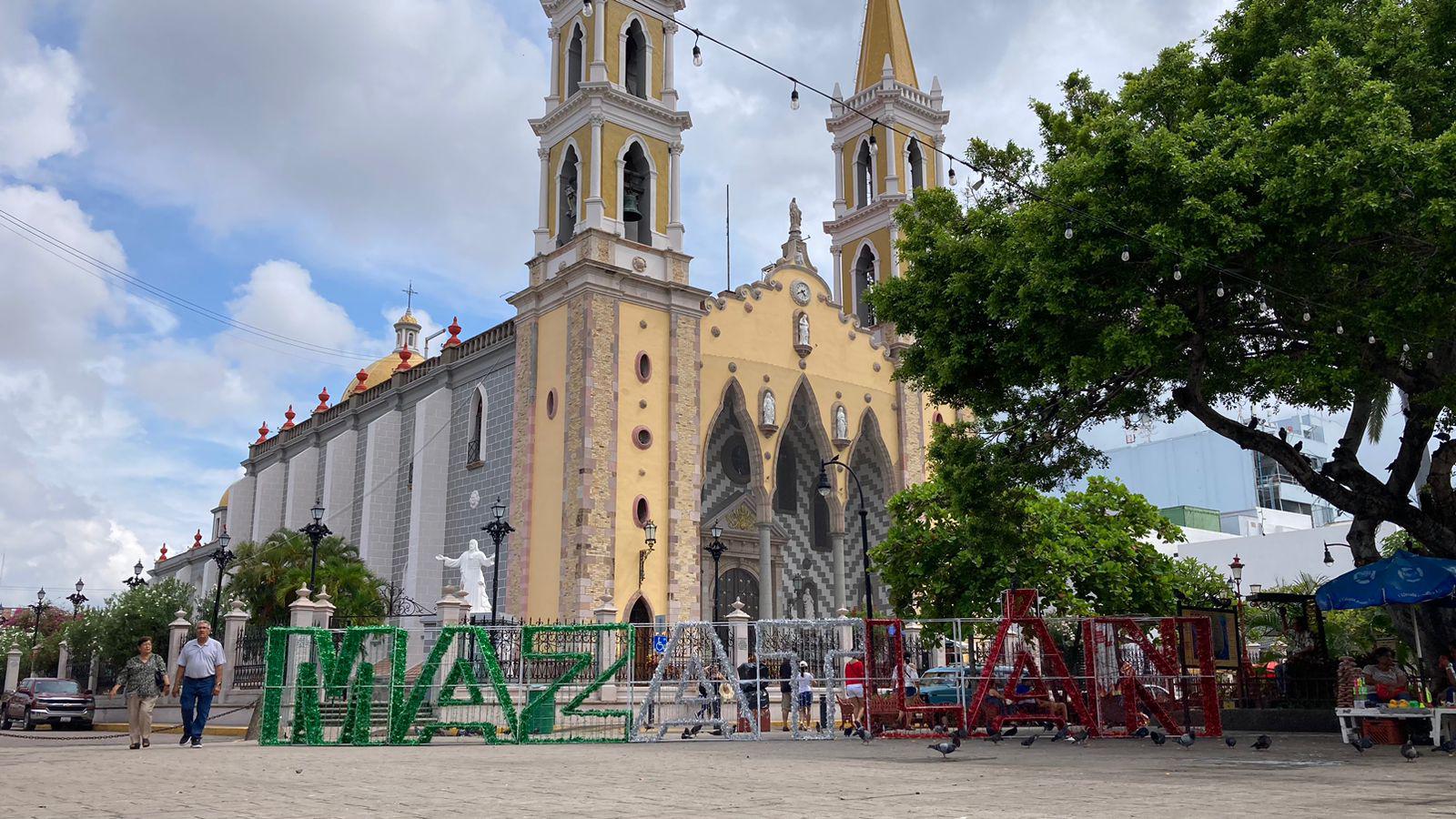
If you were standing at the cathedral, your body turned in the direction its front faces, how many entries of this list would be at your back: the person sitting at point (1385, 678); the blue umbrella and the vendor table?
0

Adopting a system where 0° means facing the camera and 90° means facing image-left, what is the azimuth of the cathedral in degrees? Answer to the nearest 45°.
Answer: approximately 315°

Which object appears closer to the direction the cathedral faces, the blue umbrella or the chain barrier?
the blue umbrella

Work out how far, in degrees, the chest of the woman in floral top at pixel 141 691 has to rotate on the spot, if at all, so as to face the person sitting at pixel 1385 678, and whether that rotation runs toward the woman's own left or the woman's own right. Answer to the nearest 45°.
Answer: approximately 45° to the woman's own left

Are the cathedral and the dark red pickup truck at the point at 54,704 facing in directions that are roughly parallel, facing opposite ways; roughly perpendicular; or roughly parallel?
roughly parallel

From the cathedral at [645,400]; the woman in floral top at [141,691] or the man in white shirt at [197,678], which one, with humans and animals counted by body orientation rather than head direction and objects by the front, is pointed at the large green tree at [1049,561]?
the cathedral

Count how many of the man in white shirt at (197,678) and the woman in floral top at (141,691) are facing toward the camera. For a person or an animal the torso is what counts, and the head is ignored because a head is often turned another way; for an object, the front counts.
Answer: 2

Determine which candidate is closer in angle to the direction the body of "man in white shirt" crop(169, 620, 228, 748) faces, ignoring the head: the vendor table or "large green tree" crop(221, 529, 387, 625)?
the vendor table

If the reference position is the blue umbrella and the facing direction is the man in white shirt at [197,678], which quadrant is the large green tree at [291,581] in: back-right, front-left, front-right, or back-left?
front-right

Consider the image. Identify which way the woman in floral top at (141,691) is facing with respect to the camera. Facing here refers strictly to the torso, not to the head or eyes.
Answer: toward the camera

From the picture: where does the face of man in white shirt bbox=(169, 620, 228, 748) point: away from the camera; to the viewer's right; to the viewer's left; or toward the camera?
toward the camera

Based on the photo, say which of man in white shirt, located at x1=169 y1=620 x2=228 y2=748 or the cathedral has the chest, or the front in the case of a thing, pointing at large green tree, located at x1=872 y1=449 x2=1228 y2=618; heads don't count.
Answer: the cathedral

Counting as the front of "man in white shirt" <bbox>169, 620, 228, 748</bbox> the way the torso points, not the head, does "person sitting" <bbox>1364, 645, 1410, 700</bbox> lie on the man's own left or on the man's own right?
on the man's own left
